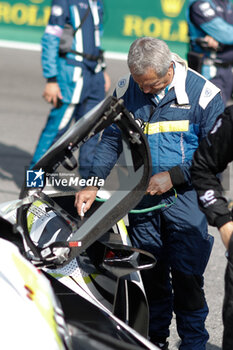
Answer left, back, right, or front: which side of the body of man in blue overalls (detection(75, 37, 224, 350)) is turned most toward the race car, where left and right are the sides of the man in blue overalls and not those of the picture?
front

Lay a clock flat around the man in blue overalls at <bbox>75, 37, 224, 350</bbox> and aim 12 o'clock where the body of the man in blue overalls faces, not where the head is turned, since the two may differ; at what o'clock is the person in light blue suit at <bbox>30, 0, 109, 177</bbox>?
The person in light blue suit is roughly at 4 o'clock from the man in blue overalls.

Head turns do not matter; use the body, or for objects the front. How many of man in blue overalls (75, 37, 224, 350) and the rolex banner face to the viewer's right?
0

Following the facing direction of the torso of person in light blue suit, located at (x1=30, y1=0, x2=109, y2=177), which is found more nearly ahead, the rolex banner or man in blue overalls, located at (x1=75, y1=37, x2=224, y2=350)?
the man in blue overalls

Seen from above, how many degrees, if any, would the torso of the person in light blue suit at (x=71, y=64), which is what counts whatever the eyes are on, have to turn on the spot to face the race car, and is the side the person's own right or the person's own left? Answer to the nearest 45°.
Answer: approximately 45° to the person's own right

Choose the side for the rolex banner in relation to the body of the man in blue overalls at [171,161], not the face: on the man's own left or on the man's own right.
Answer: on the man's own right

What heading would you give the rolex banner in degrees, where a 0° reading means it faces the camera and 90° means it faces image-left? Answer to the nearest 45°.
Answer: approximately 0°

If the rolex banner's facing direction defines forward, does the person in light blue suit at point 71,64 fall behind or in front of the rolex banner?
in front

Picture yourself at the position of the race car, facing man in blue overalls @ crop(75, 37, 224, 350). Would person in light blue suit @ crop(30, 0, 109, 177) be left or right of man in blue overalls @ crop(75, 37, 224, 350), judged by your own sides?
left

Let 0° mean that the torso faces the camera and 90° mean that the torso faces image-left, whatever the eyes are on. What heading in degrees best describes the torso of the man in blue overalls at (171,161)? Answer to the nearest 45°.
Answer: approximately 45°

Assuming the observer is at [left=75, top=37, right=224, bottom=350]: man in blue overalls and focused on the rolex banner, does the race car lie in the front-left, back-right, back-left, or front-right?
back-left

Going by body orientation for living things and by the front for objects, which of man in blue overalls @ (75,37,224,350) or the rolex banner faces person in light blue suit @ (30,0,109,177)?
the rolex banner

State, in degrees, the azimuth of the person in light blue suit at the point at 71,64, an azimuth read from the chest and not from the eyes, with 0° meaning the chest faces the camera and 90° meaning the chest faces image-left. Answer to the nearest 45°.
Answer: approximately 315°

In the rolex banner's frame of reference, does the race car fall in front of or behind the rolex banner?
in front

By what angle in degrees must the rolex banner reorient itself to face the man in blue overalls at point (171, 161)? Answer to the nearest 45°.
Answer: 0° — it already faces them
